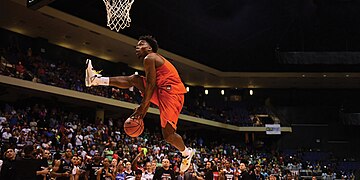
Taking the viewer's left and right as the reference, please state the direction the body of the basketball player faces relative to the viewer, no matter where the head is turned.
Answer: facing to the left of the viewer
